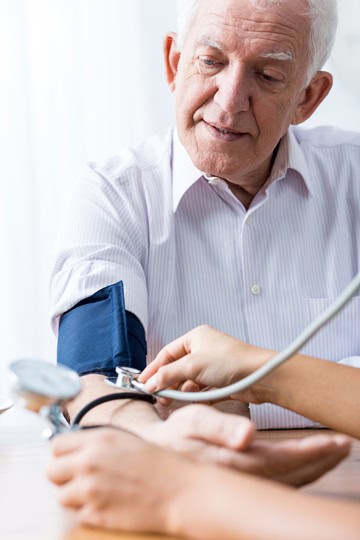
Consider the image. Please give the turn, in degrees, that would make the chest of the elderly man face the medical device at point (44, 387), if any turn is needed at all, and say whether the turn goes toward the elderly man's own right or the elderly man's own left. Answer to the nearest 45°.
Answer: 0° — they already face it

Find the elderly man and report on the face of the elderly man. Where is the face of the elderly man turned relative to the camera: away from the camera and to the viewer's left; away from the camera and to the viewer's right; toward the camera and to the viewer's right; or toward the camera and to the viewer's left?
toward the camera and to the viewer's left

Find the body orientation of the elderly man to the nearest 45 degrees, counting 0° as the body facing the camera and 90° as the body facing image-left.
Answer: approximately 0°
